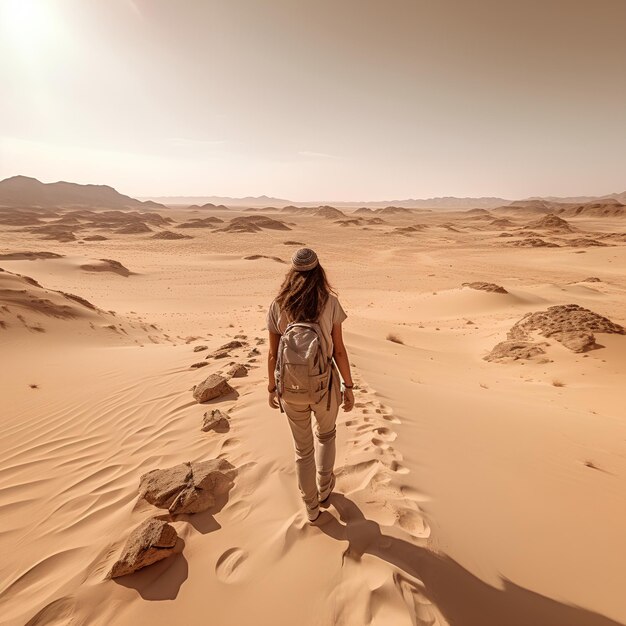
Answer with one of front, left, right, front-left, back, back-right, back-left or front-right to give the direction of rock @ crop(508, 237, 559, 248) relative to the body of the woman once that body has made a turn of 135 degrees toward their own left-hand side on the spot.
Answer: back

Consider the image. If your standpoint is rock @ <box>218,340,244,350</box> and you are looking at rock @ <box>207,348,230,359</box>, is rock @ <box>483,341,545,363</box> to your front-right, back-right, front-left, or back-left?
back-left

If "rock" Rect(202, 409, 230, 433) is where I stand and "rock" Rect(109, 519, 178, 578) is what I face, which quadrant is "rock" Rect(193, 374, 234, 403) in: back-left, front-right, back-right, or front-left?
back-right

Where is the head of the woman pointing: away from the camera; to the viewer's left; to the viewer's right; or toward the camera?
away from the camera

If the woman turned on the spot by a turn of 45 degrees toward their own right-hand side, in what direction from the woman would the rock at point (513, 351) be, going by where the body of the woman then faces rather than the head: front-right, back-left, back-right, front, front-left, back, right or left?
front

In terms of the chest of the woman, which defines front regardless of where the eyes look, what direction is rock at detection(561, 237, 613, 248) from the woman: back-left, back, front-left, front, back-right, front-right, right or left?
front-right

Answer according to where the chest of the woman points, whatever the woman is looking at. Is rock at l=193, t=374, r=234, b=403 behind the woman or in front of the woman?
in front

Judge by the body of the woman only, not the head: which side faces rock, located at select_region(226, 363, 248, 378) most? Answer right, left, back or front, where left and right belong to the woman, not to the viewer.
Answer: front

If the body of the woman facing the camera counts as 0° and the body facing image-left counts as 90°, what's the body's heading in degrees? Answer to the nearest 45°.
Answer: approximately 180°

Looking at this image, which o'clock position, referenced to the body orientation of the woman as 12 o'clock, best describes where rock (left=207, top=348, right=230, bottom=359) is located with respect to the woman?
The rock is roughly at 11 o'clock from the woman.

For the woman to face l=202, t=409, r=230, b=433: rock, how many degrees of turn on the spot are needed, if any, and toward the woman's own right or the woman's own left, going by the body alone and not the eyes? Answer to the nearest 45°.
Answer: approximately 45° to the woman's own left
